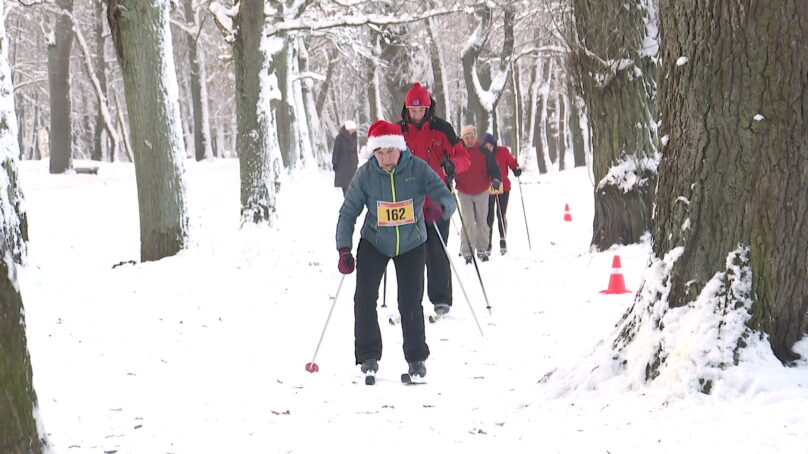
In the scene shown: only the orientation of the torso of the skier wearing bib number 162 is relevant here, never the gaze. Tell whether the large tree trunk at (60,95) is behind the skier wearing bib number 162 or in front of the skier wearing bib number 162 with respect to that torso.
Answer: behind

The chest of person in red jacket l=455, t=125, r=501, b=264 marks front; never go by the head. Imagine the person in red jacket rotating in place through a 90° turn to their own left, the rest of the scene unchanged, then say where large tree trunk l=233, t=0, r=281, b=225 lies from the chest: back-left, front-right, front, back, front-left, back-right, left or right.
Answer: back-left

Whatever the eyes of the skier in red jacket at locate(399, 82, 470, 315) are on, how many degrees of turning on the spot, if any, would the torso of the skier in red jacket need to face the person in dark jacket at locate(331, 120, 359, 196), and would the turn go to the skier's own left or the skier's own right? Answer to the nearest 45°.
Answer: approximately 180°

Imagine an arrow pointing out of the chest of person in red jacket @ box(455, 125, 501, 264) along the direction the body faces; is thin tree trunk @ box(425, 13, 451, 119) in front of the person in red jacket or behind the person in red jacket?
behind

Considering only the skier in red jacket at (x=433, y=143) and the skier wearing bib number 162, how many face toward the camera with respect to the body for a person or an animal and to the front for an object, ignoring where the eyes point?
2

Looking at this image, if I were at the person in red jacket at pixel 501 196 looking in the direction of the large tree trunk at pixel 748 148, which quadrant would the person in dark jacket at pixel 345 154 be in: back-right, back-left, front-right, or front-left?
back-right

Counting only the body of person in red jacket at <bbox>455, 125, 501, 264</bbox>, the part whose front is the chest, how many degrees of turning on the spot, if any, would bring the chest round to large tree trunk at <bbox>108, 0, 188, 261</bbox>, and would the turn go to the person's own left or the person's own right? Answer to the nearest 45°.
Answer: approximately 90° to the person's own right

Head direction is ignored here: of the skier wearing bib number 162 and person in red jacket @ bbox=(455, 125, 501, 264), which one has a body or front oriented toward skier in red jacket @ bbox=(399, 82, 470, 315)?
the person in red jacket
